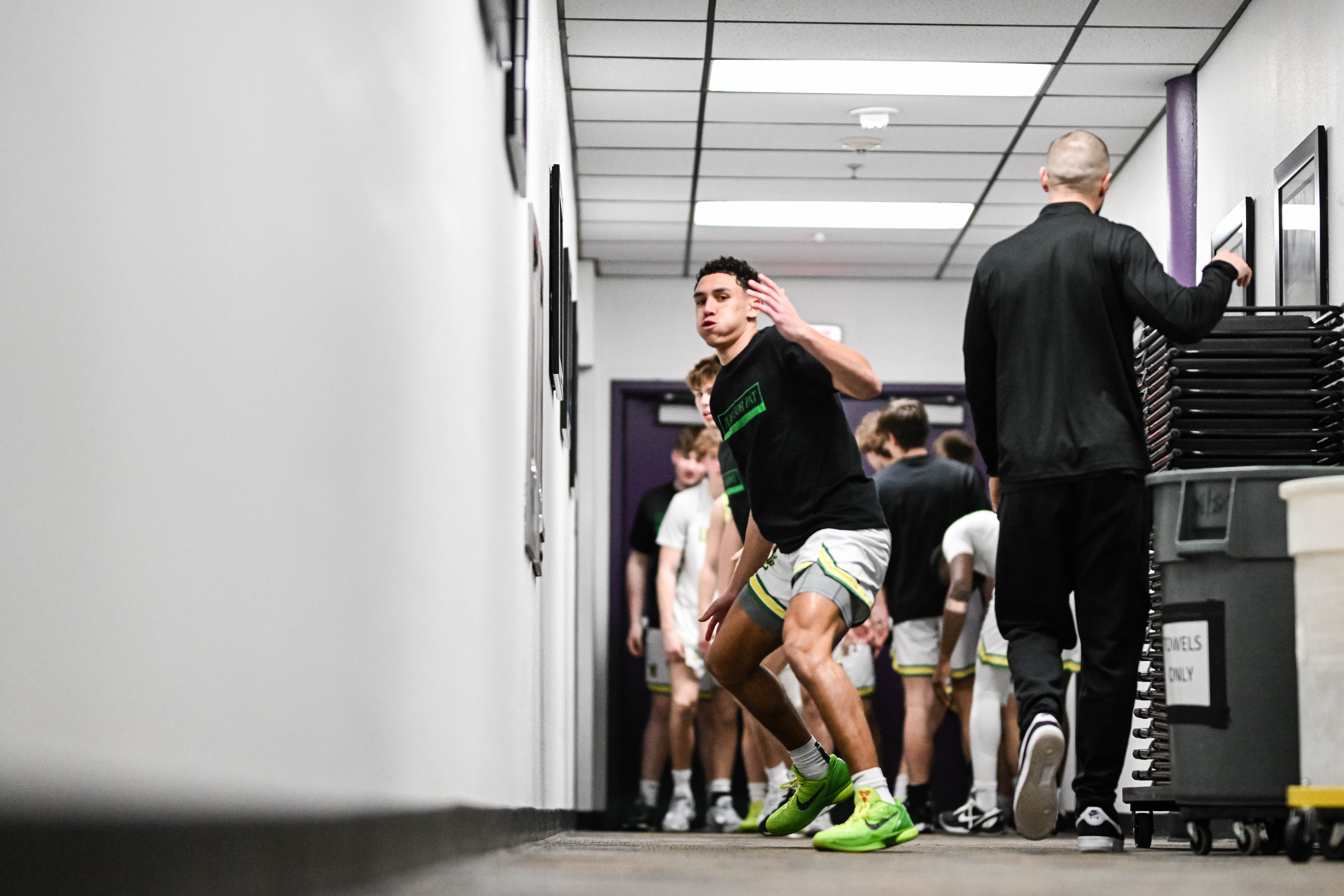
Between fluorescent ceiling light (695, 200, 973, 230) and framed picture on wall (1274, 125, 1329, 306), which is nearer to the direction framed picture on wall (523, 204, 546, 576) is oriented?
the framed picture on wall

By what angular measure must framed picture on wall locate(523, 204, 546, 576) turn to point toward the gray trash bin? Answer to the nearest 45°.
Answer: approximately 45° to its right

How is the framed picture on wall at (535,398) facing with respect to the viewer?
to the viewer's right

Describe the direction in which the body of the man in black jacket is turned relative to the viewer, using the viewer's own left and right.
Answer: facing away from the viewer

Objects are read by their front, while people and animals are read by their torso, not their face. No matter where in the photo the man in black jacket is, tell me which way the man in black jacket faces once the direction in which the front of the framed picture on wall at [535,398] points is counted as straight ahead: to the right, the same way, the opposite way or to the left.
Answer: to the left

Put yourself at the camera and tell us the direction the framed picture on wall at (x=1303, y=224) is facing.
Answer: facing to the left of the viewer

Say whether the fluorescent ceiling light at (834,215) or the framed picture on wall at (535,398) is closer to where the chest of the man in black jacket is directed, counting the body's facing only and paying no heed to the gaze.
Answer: the fluorescent ceiling light
